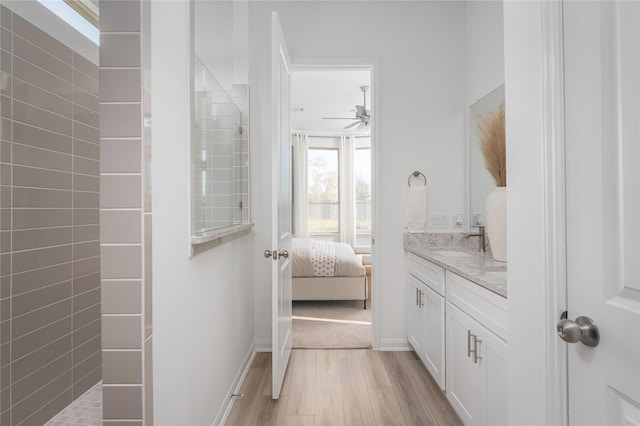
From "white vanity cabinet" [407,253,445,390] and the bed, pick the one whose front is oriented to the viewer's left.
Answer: the white vanity cabinet

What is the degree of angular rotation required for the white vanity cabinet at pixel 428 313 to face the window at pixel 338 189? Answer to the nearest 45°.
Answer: approximately 90° to its right

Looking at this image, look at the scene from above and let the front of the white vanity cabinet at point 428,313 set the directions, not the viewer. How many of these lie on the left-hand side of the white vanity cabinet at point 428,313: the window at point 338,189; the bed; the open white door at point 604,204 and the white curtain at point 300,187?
1

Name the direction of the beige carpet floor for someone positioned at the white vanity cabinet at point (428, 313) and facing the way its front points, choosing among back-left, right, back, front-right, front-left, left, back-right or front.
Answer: front-right

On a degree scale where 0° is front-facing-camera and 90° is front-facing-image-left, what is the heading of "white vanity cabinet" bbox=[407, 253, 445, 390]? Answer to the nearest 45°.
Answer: approximately 90°

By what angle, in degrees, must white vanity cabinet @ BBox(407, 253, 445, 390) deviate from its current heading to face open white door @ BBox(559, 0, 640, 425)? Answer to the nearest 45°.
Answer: approximately 90° to its left

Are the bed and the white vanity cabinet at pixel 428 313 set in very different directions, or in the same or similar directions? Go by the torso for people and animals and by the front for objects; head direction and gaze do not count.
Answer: very different directions

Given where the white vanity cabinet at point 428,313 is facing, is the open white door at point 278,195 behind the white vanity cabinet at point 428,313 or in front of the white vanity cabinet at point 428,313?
in front
